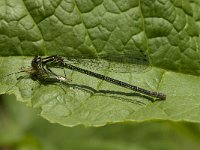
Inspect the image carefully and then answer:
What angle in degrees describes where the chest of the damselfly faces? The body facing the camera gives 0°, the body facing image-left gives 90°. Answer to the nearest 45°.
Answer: approximately 90°
